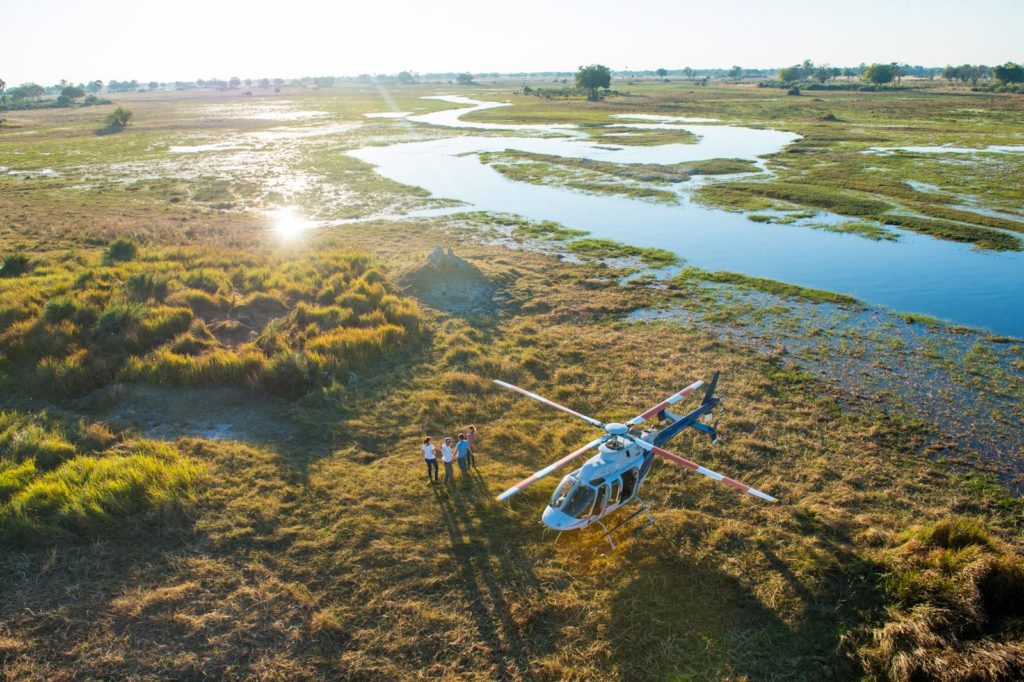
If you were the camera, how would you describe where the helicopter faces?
facing the viewer and to the left of the viewer

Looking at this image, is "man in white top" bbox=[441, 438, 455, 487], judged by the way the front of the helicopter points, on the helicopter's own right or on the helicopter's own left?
on the helicopter's own right

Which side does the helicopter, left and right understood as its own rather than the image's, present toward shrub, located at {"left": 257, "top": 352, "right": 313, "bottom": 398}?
right

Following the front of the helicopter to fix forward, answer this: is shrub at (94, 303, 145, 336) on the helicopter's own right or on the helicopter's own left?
on the helicopter's own right

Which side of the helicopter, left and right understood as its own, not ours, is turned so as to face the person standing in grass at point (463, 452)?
right

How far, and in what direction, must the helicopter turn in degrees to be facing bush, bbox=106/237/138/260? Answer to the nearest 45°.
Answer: approximately 90° to its right
